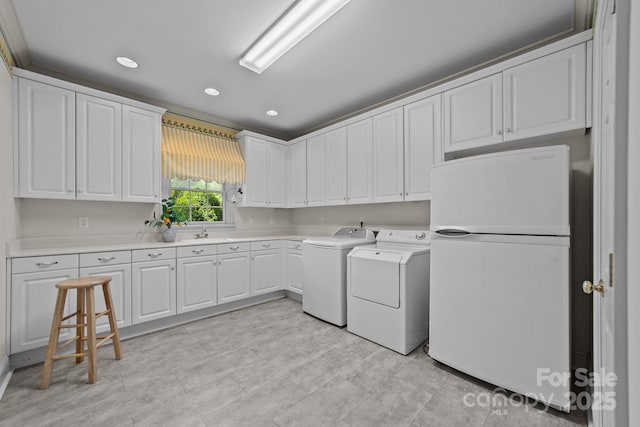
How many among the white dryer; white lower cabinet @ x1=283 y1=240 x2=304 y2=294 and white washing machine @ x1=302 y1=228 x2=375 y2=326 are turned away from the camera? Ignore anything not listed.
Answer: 0

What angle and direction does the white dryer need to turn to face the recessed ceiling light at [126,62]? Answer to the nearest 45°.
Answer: approximately 45° to its right

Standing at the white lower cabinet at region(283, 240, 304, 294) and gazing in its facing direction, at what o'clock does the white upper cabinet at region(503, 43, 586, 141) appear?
The white upper cabinet is roughly at 9 o'clock from the white lower cabinet.

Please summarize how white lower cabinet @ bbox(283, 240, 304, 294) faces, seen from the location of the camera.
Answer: facing the viewer and to the left of the viewer

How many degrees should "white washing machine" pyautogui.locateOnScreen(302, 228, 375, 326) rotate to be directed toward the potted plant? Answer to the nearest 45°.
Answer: approximately 45° to its right

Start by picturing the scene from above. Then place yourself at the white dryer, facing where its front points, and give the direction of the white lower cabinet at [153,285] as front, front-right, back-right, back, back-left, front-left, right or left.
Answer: front-right

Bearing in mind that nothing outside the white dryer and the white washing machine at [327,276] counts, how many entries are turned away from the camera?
0

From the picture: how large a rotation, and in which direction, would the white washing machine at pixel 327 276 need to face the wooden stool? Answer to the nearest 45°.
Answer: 0° — it already faces it

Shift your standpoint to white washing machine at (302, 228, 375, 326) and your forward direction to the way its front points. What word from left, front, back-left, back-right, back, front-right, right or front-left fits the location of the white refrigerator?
left

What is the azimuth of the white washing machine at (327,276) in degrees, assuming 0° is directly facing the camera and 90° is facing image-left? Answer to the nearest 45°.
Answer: approximately 45°

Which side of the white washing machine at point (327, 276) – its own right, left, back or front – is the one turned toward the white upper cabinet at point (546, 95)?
left
